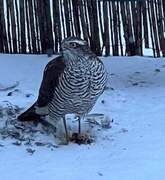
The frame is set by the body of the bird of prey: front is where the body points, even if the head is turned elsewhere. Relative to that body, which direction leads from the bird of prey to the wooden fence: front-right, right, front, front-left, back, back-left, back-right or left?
back-left

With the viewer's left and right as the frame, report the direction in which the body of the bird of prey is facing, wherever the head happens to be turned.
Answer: facing the viewer and to the right of the viewer
